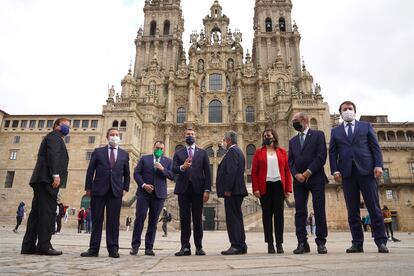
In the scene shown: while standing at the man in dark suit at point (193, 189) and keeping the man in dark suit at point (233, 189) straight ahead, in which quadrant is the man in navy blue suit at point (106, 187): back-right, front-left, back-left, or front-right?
back-right

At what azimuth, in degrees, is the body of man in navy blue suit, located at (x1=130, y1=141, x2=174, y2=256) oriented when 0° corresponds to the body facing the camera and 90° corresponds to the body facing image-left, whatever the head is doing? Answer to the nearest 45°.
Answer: approximately 0°

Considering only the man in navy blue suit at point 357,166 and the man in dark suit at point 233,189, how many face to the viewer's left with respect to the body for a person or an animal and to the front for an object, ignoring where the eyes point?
1

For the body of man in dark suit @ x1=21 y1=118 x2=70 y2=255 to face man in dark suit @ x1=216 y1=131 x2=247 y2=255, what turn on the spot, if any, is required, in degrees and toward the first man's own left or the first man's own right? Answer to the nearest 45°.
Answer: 0° — they already face them

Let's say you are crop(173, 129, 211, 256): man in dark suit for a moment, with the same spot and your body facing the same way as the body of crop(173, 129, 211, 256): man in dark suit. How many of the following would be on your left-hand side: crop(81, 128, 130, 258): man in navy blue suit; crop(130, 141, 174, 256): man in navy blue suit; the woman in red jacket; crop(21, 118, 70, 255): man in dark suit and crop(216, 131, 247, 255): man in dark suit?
2

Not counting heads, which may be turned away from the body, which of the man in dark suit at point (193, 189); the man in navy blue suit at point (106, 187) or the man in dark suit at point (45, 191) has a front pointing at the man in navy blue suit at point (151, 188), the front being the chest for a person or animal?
the man in dark suit at point (45, 191)

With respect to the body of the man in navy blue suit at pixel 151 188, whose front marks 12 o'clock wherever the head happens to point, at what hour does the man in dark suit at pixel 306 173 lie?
The man in dark suit is roughly at 10 o'clock from the man in navy blue suit.

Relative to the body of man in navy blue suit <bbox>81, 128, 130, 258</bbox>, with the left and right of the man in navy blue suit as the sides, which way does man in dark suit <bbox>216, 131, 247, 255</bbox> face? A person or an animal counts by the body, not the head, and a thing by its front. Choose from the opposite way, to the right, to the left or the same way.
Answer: to the right

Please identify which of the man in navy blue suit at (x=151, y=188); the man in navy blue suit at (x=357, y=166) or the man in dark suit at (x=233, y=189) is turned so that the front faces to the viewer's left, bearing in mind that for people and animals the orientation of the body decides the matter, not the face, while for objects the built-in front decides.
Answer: the man in dark suit

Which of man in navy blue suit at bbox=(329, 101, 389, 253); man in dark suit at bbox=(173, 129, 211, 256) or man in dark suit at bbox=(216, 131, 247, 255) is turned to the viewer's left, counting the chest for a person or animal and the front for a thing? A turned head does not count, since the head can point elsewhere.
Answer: man in dark suit at bbox=(216, 131, 247, 255)
